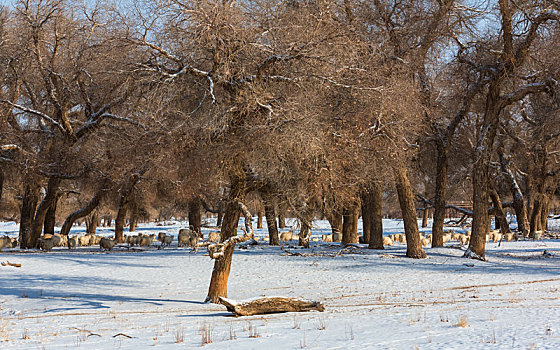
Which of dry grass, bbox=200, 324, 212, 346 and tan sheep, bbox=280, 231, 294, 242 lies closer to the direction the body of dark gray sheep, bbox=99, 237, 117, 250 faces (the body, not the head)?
the tan sheep
